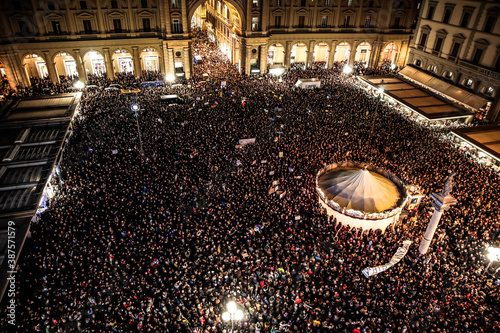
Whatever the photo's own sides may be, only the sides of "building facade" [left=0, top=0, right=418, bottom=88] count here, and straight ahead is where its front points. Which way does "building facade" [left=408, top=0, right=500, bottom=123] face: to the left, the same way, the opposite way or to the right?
to the right

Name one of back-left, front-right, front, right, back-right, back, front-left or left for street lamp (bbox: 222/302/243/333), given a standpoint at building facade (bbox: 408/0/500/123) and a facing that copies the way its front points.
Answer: front-left

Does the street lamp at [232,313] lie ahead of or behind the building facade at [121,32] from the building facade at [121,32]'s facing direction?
ahead

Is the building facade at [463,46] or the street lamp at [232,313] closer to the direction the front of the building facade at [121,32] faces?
the street lamp

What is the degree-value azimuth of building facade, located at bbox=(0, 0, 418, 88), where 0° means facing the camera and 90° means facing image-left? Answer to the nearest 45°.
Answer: approximately 0°

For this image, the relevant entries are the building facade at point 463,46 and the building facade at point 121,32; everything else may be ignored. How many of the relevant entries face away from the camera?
0

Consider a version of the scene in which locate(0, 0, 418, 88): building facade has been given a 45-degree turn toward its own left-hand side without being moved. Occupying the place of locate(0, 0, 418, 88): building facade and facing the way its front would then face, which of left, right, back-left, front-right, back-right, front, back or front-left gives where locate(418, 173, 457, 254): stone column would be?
front

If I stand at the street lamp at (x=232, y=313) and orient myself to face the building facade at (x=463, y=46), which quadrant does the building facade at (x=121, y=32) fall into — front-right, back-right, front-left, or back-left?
front-left

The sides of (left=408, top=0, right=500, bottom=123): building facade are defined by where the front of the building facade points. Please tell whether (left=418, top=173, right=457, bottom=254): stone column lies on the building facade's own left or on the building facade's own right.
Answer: on the building facade's own left

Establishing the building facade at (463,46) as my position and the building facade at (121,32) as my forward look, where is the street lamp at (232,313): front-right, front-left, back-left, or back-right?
front-left

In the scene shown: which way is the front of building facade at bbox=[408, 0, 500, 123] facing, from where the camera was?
facing the viewer and to the left of the viewer
